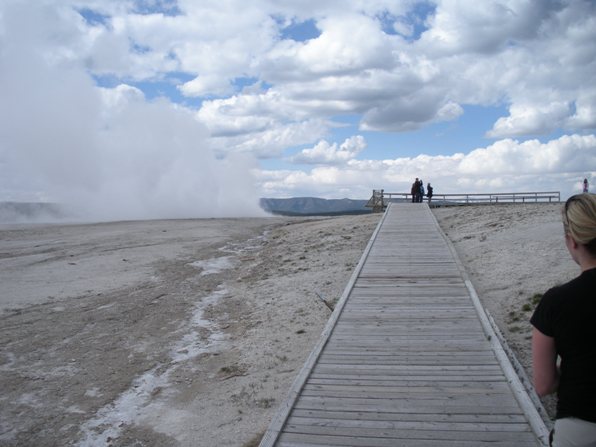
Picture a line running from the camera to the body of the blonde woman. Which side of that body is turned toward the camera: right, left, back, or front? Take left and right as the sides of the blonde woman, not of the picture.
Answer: back

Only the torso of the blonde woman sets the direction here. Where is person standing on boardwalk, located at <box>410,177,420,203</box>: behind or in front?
in front
